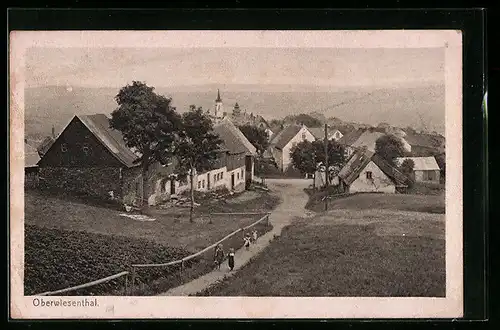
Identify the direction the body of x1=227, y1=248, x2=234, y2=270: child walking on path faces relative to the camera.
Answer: toward the camera
